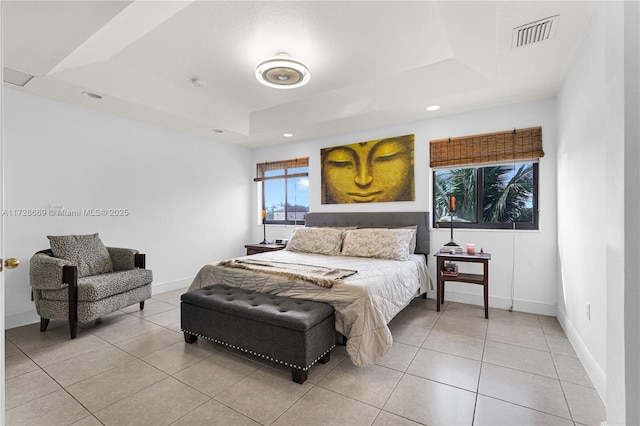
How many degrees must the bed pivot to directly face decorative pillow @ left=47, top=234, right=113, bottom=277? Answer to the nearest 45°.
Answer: approximately 45° to its right

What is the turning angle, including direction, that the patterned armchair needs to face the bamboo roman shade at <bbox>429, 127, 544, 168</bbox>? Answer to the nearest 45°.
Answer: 0° — it already faces it

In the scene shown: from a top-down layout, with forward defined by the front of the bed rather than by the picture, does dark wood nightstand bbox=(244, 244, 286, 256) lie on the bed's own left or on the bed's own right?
on the bed's own right

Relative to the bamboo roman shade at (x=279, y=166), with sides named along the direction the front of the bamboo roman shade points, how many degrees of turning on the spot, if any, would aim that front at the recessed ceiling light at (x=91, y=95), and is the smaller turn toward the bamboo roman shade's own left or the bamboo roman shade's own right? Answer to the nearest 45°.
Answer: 0° — it already faces it

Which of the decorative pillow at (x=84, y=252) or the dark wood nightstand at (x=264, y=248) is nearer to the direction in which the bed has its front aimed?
the decorative pillow

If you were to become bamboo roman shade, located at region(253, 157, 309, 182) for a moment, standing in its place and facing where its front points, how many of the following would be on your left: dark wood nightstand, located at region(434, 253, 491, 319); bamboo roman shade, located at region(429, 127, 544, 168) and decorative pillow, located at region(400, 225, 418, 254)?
3

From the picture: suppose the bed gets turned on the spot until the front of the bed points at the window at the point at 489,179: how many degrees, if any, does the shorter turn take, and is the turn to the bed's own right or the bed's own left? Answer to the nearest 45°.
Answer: approximately 135° to the bed's own left

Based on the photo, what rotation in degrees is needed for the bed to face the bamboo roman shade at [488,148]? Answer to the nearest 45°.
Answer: approximately 135° to its left

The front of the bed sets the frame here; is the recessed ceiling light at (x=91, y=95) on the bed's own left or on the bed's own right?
on the bed's own right

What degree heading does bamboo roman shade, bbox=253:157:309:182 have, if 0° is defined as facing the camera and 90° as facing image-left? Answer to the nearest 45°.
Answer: approximately 45°

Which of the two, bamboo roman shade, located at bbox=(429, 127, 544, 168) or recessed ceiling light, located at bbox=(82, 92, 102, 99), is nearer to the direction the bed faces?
the recessed ceiling light
